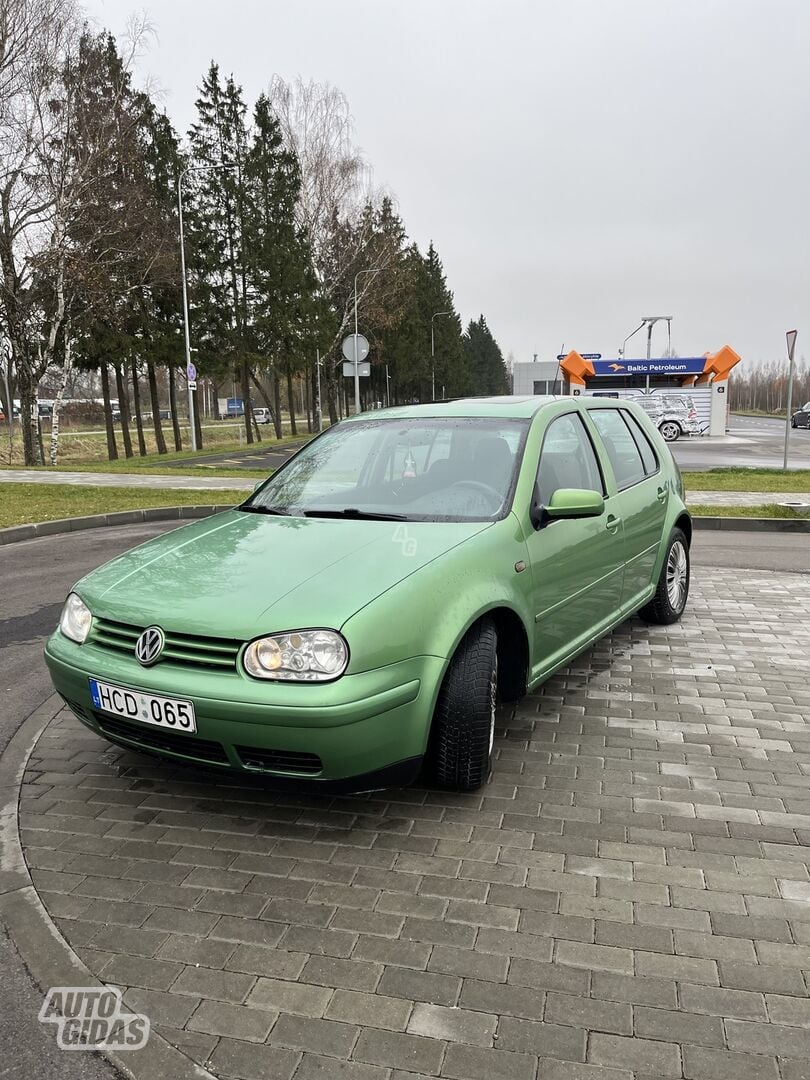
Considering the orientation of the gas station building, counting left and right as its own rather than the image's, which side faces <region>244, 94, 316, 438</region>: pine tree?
right

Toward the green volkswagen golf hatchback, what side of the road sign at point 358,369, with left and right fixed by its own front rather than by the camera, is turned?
back

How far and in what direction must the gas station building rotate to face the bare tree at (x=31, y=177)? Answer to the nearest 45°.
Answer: approximately 45° to its right

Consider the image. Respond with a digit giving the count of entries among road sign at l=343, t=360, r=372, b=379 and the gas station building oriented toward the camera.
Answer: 1

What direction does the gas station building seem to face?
toward the camera

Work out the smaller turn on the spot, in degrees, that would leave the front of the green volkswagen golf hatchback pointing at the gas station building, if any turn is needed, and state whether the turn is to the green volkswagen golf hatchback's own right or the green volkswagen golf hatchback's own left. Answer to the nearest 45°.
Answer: approximately 135° to the green volkswagen golf hatchback's own right

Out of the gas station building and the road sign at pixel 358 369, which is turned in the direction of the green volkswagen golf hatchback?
the gas station building

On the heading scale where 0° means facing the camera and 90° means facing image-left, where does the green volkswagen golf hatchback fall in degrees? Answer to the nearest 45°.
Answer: approximately 45°

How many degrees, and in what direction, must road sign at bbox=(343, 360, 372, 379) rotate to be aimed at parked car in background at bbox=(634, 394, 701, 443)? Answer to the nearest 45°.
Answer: approximately 45° to its right
